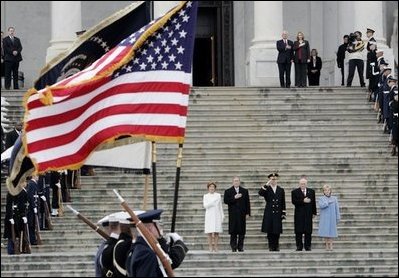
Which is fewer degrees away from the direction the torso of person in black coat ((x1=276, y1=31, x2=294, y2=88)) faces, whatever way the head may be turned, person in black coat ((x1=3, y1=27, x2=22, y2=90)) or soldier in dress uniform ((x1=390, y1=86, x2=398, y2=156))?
the soldier in dress uniform

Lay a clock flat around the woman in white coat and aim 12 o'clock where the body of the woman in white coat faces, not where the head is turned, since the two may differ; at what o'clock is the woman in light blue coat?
The woman in light blue coat is roughly at 9 o'clock from the woman in white coat.

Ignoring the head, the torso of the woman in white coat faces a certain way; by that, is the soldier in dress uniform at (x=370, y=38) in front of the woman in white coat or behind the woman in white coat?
behind

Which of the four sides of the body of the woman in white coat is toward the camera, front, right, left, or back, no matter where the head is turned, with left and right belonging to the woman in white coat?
front

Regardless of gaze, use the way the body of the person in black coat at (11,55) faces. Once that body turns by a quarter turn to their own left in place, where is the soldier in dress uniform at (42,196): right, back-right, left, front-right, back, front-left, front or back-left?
right
